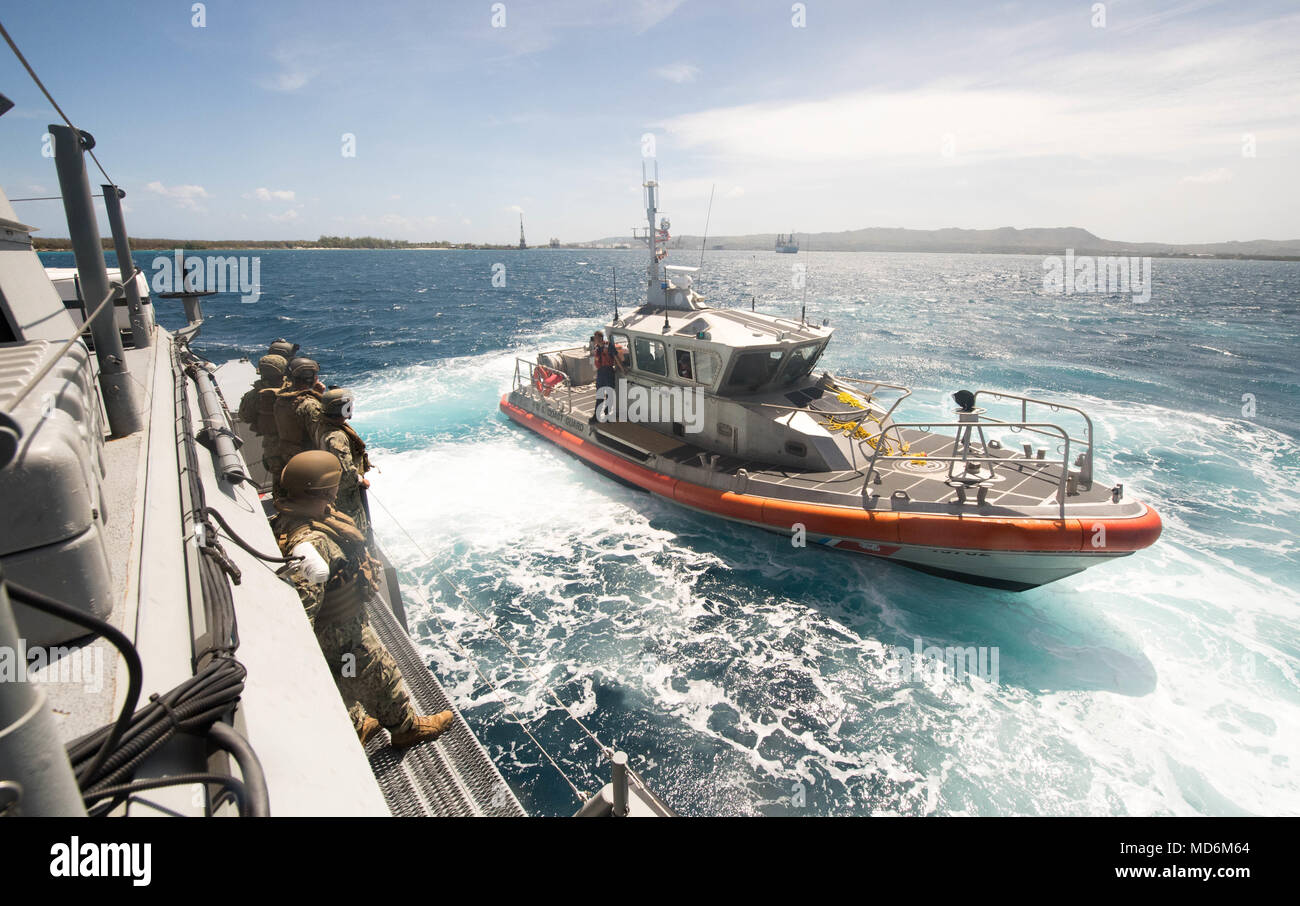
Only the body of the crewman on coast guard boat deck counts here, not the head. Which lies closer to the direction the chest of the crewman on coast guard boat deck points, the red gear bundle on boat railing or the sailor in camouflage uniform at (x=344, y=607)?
the sailor in camouflage uniform

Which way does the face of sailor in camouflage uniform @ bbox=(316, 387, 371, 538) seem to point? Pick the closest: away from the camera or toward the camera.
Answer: away from the camera

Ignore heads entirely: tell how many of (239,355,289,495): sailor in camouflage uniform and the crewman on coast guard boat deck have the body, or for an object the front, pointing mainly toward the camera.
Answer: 1

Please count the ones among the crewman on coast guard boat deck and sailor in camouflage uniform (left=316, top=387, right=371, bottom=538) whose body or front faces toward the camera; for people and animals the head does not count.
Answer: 1

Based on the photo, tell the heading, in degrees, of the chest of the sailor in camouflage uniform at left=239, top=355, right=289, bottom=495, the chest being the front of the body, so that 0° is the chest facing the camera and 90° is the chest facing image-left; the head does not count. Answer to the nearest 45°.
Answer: approximately 225°

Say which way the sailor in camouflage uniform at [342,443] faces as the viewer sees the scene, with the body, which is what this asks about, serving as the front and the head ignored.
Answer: to the viewer's right

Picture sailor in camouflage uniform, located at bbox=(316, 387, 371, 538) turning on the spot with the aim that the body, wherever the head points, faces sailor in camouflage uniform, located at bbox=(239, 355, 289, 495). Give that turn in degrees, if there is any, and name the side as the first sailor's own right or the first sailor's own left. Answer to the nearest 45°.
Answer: approximately 90° to the first sailor's own left

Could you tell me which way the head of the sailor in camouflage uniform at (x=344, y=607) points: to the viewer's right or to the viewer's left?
to the viewer's right
